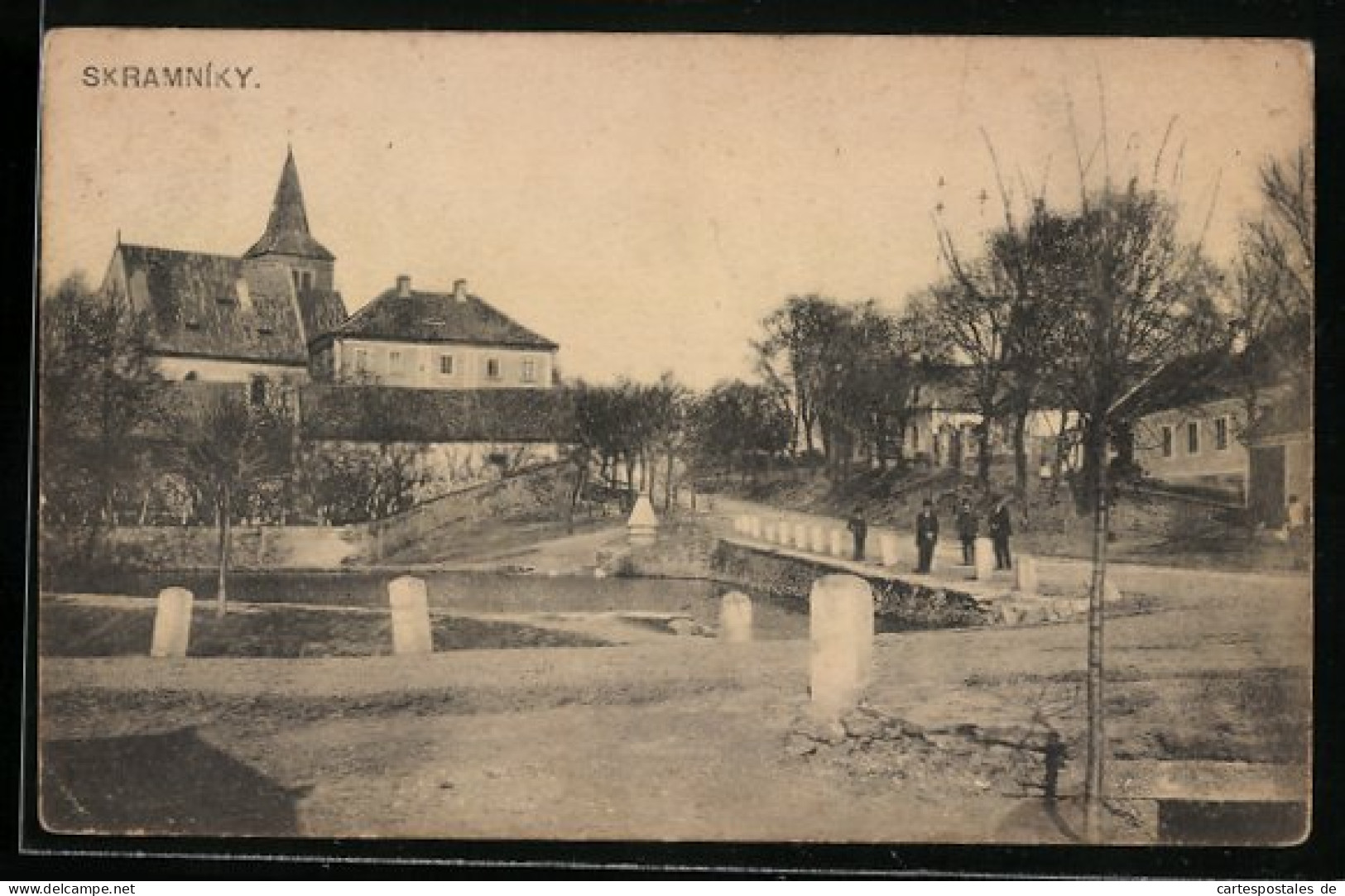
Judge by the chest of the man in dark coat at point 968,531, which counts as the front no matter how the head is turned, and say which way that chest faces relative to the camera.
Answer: toward the camera

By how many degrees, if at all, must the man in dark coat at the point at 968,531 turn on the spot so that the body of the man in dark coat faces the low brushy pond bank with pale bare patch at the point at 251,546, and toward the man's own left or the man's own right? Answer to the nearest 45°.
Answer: approximately 90° to the man's own right
